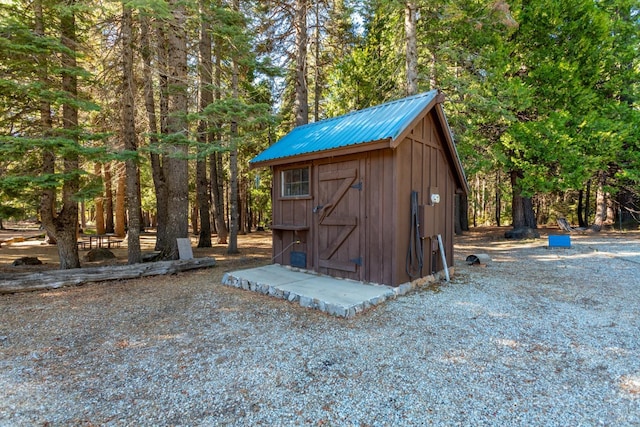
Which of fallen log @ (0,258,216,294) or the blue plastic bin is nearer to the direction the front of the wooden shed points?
the fallen log

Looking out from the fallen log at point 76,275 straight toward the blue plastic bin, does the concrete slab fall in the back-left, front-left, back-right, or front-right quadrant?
front-right

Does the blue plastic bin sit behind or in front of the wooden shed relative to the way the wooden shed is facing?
behind

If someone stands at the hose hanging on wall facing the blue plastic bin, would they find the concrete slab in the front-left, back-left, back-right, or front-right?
back-left

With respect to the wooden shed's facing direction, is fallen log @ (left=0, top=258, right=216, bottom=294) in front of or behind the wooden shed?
in front

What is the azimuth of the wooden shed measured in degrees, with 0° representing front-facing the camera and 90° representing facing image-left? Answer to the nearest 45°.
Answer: approximately 45°
